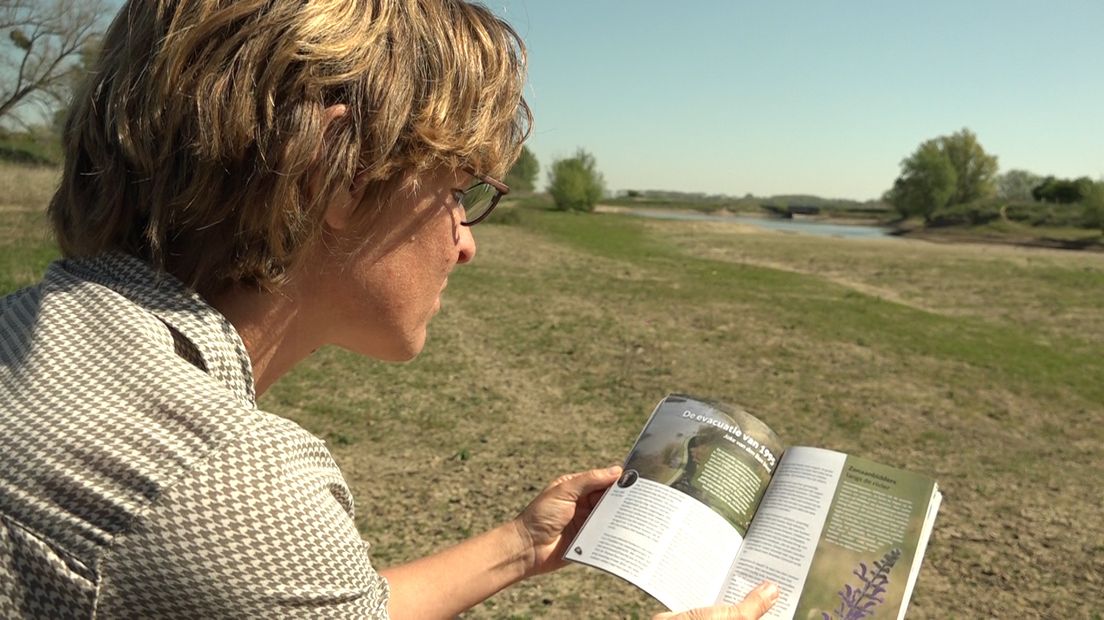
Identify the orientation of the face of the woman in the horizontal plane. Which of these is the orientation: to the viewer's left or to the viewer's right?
to the viewer's right

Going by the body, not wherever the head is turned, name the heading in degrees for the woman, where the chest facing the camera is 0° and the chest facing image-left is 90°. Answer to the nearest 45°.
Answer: approximately 225°

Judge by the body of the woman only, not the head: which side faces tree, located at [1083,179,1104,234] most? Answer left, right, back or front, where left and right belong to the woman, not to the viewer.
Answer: front

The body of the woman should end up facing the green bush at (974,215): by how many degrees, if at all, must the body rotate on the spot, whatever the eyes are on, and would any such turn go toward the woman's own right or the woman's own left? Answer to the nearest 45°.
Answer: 0° — they already face it

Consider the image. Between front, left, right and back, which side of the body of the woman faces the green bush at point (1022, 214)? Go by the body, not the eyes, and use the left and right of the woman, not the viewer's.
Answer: front
